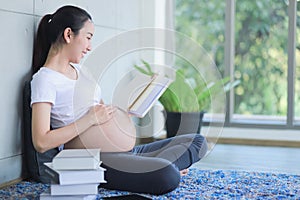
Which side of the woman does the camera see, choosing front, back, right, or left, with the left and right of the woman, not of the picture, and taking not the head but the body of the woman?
right

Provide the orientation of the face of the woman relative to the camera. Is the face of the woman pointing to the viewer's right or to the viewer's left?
to the viewer's right
